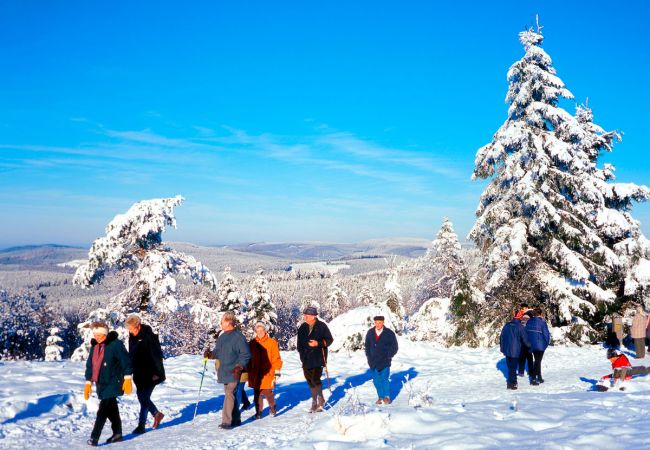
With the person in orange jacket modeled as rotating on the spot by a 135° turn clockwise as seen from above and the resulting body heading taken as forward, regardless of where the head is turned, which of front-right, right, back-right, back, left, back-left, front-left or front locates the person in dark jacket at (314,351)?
right

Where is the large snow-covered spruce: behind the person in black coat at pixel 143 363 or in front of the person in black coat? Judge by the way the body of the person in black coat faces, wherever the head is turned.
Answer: behind

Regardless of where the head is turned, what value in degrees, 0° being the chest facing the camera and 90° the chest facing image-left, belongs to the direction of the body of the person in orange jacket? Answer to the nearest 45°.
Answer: approximately 45°

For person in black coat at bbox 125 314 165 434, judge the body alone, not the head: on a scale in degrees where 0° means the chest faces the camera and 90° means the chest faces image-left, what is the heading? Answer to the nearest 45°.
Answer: approximately 45°

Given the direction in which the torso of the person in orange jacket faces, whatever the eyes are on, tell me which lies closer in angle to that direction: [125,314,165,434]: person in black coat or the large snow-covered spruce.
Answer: the person in black coat
